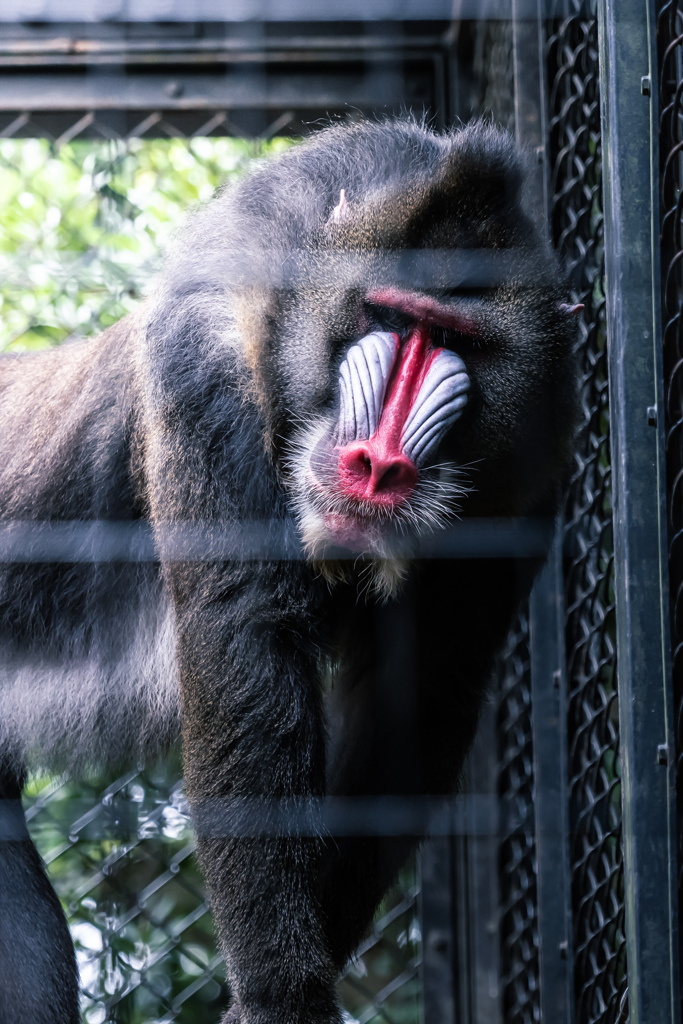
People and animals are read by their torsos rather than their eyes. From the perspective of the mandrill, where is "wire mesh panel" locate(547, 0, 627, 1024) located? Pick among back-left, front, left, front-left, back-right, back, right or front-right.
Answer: left

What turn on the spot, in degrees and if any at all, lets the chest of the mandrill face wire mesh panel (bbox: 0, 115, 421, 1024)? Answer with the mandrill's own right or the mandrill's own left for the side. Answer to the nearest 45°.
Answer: approximately 135° to the mandrill's own left

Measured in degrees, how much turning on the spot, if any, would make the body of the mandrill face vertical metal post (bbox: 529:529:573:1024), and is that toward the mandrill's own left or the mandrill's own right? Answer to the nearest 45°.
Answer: approximately 90° to the mandrill's own left

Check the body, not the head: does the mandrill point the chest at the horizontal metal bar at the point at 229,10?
no

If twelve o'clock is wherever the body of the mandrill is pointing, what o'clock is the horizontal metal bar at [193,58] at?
The horizontal metal bar is roughly at 7 o'clock from the mandrill.

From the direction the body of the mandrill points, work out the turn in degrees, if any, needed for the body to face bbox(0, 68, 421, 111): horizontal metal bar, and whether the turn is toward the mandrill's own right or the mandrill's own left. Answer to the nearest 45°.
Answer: approximately 135° to the mandrill's own left

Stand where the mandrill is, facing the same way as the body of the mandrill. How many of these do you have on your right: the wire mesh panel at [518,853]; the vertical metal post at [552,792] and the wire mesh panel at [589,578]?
0

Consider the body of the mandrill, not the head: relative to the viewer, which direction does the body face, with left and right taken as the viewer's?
facing the viewer and to the right of the viewer
